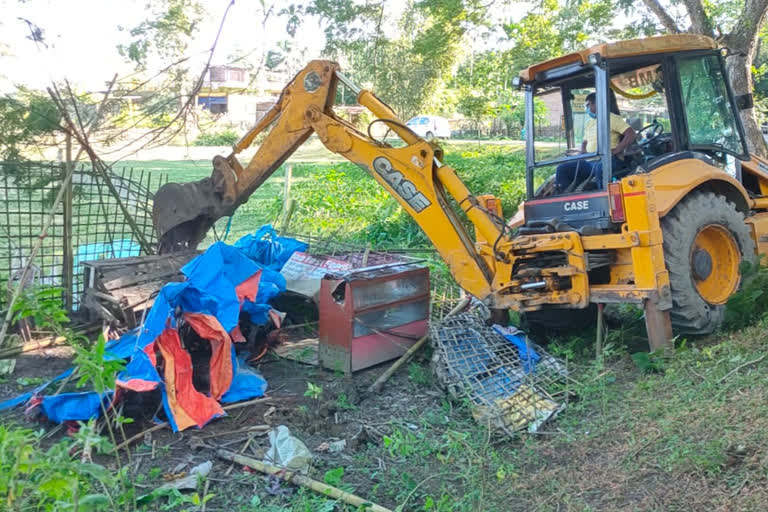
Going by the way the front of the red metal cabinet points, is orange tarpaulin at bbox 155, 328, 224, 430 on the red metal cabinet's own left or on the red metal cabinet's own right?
on the red metal cabinet's own right

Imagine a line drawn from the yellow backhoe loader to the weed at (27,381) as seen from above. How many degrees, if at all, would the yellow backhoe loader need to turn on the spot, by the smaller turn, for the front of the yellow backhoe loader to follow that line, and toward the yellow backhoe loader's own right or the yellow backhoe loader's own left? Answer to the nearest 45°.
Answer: approximately 135° to the yellow backhoe loader's own left

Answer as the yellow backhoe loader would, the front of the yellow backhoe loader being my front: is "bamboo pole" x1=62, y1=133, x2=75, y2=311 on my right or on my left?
on my left

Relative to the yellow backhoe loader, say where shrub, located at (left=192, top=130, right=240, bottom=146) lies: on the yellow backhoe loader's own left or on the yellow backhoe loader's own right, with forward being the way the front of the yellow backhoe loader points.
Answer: on the yellow backhoe loader's own left

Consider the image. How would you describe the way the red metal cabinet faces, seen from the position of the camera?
facing the viewer and to the right of the viewer

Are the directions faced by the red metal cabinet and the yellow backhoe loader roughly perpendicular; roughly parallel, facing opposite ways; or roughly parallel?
roughly perpendicular

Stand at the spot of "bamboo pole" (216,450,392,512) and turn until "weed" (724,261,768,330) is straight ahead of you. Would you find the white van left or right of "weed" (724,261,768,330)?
left

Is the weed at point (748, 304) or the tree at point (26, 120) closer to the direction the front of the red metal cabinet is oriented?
the weed

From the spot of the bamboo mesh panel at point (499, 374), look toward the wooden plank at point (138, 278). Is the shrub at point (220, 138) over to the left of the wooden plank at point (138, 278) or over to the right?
right

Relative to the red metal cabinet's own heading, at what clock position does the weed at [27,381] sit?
The weed is roughly at 4 o'clock from the red metal cabinet.

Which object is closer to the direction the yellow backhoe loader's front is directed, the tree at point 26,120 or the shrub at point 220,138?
the shrub

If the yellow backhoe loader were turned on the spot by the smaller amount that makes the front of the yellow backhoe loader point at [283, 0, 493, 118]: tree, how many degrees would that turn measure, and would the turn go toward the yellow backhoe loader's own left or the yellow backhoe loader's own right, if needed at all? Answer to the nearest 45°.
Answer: approximately 45° to the yellow backhoe loader's own left

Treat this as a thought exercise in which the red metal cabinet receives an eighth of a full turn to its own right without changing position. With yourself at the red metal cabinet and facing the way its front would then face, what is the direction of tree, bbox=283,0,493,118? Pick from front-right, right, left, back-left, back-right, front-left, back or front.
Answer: back

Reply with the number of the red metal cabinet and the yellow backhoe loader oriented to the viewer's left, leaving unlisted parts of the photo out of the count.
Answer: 0

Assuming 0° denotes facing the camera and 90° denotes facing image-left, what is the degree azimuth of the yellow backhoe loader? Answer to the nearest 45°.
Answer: approximately 225°
